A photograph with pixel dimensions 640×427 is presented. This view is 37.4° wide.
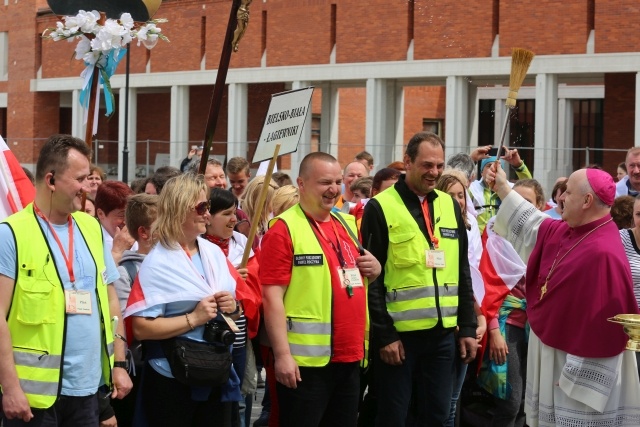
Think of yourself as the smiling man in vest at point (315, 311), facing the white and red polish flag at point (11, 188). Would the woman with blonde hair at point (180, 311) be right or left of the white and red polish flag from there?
left

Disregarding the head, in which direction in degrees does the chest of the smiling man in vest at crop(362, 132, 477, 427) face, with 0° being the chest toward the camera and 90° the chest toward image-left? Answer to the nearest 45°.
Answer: approximately 315°

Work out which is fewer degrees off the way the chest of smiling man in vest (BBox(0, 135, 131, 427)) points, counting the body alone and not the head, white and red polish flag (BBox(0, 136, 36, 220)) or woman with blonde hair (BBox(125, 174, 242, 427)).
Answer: the woman with blonde hair

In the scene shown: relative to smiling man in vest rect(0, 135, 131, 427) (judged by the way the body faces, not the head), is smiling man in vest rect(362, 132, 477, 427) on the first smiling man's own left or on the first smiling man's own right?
on the first smiling man's own left

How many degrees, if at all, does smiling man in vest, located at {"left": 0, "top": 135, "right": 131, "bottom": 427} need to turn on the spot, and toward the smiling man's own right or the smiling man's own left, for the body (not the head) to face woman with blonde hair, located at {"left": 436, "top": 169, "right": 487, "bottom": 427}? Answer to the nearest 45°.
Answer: approximately 90° to the smiling man's own left

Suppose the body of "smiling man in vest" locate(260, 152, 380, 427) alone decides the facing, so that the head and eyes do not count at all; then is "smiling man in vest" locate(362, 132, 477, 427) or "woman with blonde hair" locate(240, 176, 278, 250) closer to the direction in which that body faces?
the smiling man in vest

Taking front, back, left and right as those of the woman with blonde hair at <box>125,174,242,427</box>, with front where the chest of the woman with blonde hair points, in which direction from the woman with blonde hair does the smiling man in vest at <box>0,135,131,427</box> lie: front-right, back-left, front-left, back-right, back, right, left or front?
right

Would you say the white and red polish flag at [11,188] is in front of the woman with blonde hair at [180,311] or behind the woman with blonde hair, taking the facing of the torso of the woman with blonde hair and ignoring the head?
behind

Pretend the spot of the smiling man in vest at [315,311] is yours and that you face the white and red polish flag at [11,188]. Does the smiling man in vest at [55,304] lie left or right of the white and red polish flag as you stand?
left

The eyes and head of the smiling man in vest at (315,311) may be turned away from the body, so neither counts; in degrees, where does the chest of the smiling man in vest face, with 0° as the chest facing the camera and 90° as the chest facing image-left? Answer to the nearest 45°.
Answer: approximately 315°

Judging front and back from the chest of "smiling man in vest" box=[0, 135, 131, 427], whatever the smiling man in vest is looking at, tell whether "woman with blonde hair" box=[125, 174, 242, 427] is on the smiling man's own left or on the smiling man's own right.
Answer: on the smiling man's own left

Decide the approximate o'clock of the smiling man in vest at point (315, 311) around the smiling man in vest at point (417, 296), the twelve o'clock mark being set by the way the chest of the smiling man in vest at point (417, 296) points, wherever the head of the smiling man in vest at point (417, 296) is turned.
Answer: the smiling man in vest at point (315, 311) is roughly at 3 o'clock from the smiling man in vest at point (417, 296).

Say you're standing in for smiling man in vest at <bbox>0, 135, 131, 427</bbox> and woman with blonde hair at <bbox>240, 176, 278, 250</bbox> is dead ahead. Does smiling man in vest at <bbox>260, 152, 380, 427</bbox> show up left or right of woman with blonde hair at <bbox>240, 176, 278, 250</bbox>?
right

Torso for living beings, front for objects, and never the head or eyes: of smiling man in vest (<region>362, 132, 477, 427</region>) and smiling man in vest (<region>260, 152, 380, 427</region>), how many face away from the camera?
0

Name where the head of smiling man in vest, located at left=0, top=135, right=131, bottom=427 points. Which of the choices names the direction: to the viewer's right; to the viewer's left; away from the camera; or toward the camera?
to the viewer's right
